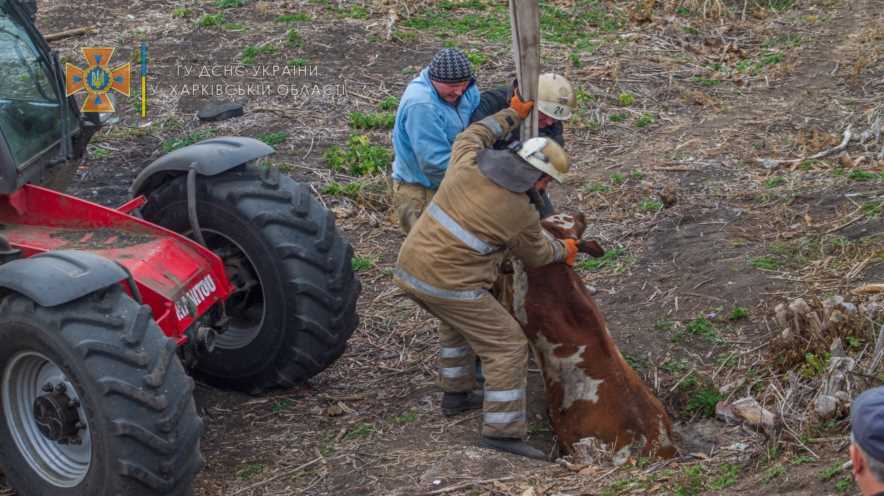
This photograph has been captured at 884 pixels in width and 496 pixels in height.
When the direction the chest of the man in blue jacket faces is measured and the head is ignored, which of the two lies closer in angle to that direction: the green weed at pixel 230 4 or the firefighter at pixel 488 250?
the firefighter

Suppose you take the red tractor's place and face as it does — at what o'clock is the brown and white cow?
The brown and white cow is roughly at 11 o'clock from the red tractor.

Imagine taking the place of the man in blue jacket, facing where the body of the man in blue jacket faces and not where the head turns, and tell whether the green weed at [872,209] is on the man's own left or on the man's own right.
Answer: on the man's own left

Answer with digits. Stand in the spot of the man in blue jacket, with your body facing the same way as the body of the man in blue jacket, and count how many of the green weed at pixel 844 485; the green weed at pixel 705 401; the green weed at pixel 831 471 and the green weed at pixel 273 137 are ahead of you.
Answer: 3

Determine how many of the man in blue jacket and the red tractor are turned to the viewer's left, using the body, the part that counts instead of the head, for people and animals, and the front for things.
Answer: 0

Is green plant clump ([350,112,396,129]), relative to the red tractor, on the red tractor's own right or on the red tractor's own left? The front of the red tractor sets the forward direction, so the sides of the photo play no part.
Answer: on the red tractor's own left

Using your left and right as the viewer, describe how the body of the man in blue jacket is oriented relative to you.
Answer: facing the viewer and to the right of the viewer

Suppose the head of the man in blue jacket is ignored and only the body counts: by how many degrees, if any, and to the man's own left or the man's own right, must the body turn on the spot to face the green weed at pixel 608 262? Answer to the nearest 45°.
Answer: approximately 90° to the man's own left

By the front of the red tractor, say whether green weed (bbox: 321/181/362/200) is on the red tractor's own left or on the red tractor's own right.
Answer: on the red tractor's own left
